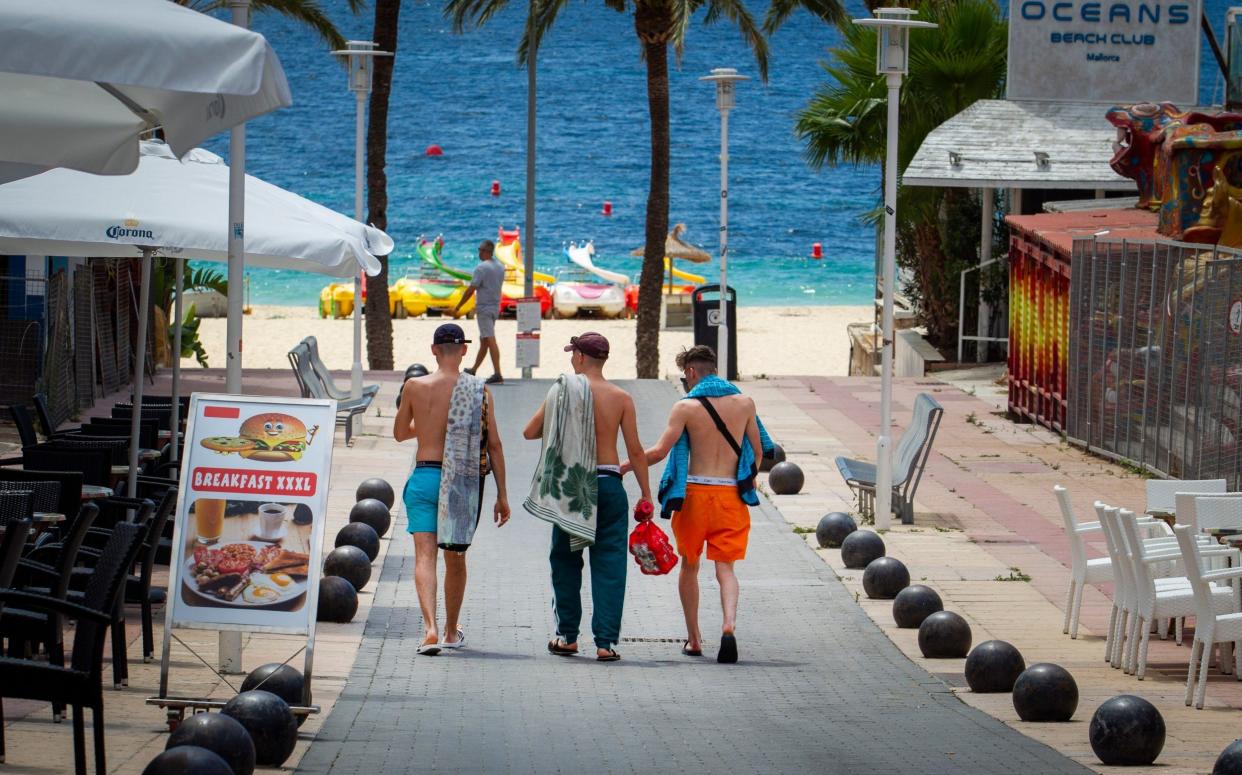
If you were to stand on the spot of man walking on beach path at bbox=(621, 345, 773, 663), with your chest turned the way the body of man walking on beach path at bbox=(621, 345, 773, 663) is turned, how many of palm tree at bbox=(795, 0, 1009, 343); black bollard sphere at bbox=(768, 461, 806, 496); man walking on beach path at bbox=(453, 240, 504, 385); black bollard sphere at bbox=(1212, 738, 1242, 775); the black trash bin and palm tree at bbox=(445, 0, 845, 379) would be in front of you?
5

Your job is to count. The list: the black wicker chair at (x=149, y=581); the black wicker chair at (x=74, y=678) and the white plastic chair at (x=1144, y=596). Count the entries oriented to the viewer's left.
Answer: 2

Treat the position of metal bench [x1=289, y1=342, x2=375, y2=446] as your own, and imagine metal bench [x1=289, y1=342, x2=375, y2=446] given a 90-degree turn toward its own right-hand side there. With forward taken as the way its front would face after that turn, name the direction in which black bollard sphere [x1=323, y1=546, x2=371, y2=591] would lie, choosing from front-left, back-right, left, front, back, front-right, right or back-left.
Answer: front

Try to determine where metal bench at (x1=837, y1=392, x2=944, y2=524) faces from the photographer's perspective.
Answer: facing to the left of the viewer

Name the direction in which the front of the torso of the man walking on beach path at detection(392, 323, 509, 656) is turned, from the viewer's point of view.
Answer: away from the camera

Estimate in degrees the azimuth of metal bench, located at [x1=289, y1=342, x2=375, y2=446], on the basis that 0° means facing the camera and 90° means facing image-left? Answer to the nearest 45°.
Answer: approximately 270°

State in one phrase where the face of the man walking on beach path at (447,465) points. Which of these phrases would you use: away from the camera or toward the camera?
away from the camera

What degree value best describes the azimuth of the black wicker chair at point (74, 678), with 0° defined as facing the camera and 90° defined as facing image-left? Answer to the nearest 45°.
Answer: approximately 90°

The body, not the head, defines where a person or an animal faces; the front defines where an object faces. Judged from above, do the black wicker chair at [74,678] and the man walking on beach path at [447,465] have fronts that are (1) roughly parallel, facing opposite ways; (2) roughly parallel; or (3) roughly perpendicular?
roughly perpendicular

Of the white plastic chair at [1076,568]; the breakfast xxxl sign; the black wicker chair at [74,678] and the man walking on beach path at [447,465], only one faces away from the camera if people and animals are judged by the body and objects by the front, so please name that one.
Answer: the man walking on beach path

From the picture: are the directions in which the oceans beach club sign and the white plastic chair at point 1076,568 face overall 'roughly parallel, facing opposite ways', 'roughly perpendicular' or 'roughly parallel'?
roughly perpendicular

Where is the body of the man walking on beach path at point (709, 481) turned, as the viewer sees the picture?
away from the camera

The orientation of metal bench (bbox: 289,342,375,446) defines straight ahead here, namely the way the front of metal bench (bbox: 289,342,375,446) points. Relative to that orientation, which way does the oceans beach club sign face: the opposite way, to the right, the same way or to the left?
to the right

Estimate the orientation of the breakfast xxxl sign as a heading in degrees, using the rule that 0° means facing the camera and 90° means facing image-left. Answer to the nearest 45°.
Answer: approximately 0°

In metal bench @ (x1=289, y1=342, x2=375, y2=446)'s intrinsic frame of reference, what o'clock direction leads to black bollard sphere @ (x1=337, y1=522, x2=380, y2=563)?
The black bollard sphere is roughly at 3 o'clock from the metal bench.

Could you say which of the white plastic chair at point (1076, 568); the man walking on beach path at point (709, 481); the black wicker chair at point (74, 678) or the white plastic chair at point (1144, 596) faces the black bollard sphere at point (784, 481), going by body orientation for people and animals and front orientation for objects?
the man walking on beach path
